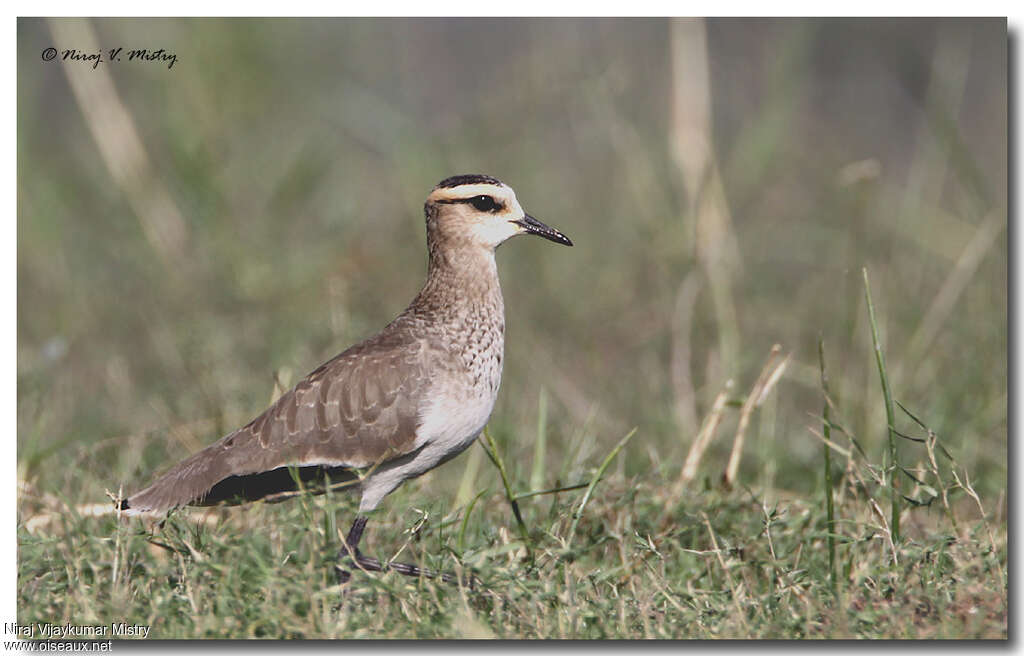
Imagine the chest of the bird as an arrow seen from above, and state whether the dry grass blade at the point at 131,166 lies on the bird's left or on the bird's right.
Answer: on the bird's left

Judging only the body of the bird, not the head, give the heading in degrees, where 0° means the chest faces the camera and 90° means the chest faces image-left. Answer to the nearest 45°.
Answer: approximately 270°
